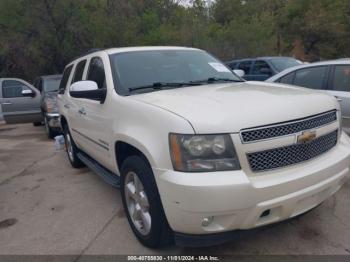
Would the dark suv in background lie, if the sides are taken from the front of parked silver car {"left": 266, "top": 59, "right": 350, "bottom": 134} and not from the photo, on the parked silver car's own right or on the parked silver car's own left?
on the parked silver car's own left

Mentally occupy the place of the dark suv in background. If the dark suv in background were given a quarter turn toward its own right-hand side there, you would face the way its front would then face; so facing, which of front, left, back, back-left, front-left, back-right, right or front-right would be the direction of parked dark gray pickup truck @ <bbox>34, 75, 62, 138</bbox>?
front

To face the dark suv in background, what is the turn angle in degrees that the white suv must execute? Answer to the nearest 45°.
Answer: approximately 135° to its left

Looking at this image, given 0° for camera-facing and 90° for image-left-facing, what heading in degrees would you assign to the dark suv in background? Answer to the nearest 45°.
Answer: approximately 315°

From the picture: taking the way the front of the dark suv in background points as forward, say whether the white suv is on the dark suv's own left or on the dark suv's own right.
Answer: on the dark suv's own right

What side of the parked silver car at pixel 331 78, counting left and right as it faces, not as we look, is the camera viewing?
right

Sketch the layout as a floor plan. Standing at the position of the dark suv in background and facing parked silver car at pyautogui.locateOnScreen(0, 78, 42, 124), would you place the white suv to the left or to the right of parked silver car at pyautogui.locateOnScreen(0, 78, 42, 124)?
left

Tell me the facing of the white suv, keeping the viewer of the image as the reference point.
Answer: facing the viewer and to the right of the viewer

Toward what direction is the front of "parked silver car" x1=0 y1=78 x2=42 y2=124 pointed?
to the viewer's right

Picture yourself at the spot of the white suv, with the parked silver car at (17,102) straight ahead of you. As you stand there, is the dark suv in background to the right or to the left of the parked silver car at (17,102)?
right

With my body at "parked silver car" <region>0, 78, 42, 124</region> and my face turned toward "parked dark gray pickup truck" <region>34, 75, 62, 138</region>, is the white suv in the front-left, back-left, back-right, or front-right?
front-right

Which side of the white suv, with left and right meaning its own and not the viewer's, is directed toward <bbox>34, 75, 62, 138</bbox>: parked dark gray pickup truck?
back
